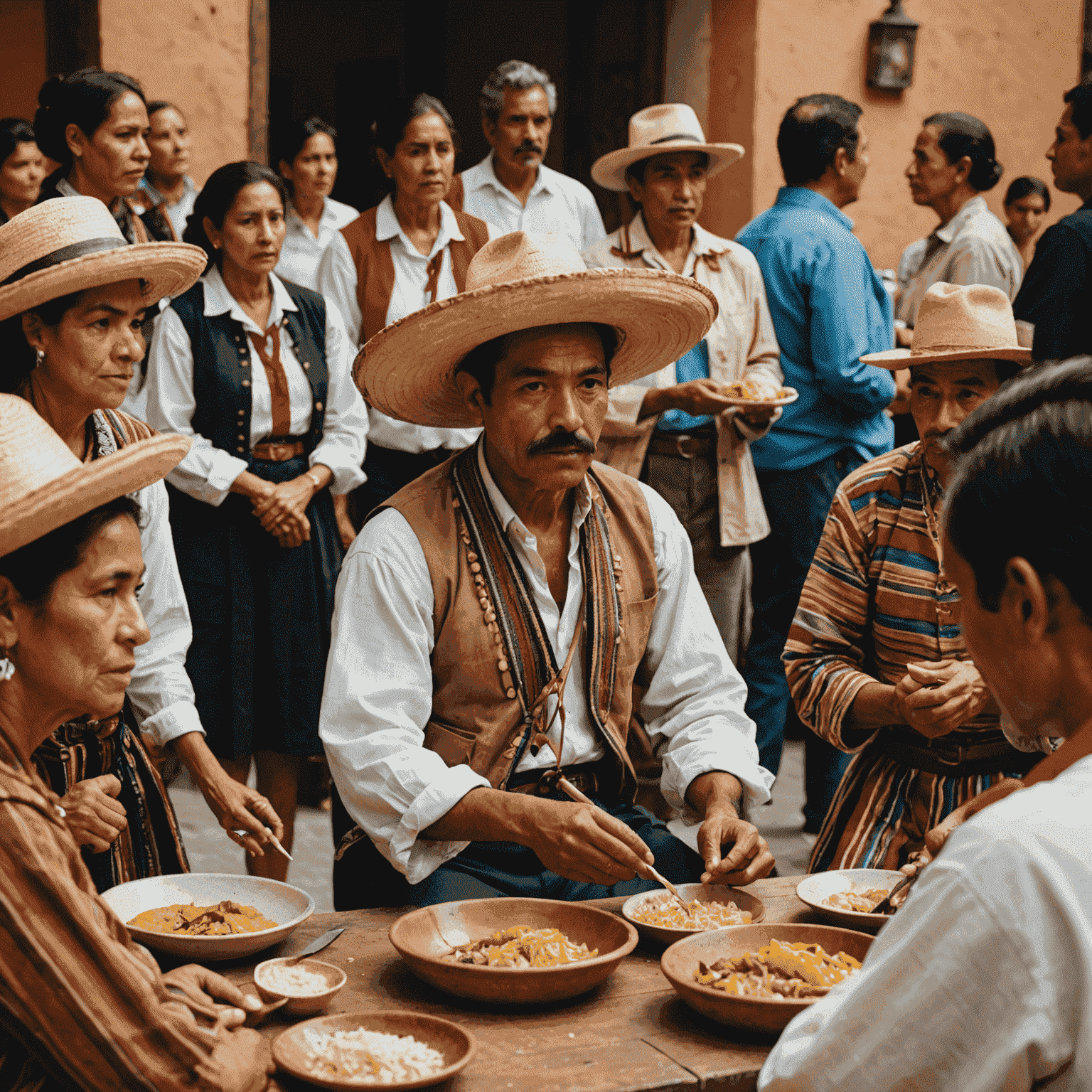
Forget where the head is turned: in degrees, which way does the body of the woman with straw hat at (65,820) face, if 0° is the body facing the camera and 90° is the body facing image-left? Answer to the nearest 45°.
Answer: approximately 270°

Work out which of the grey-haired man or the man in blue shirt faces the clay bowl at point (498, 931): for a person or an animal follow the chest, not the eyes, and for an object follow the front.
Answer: the grey-haired man

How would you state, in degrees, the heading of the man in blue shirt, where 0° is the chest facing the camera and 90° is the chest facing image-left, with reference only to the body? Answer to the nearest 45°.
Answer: approximately 225°

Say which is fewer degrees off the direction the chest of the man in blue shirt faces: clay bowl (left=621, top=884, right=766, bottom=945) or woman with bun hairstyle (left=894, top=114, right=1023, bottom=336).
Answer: the woman with bun hairstyle

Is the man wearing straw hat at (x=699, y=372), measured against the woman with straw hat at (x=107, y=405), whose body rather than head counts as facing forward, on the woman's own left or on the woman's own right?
on the woman's own left

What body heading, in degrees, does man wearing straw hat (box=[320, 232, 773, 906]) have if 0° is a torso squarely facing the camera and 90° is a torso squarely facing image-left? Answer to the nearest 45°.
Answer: approximately 315°

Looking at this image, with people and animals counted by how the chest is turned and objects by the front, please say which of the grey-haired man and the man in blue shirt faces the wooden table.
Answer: the grey-haired man

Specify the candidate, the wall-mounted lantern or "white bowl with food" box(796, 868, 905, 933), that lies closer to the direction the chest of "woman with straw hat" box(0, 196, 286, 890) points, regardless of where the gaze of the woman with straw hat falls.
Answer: the white bowl with food

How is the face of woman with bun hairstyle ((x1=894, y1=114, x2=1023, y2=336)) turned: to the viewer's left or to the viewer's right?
to the viewer's left

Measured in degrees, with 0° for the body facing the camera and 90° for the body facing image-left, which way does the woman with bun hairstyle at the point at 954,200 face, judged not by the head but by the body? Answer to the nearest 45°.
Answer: approximately 90°

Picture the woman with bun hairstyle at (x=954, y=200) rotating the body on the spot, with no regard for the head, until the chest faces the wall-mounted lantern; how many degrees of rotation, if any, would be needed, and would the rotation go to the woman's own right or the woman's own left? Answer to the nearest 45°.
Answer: approximately 90° to the woman's own right
